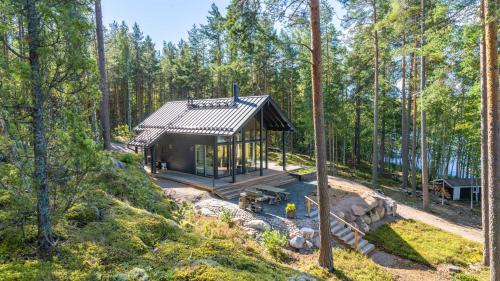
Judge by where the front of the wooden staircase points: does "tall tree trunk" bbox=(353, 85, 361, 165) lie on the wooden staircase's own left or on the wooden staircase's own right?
on the wooden staircase's own left

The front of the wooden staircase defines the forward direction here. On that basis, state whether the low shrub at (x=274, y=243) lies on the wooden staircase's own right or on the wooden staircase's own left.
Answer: on the wooden staircase's own right

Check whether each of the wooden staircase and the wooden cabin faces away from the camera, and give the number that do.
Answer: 0

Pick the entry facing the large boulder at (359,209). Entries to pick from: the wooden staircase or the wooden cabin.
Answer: the wooden cabin

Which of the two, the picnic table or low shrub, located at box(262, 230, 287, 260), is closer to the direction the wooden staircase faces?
the low shrub

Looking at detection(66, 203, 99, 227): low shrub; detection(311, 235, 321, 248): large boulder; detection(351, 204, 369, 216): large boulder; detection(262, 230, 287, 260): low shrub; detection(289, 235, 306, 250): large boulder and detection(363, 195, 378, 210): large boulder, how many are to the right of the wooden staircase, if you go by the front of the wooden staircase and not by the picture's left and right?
4

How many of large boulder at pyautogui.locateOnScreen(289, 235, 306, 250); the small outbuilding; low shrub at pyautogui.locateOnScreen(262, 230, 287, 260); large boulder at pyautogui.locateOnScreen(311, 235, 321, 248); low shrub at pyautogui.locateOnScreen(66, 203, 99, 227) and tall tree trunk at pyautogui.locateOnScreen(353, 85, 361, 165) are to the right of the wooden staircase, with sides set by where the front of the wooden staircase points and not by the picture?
4

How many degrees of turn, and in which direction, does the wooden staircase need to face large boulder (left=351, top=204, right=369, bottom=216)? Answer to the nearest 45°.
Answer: approximately 135° to its left

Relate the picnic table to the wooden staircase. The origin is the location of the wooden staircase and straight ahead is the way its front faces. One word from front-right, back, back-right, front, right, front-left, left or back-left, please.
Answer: back

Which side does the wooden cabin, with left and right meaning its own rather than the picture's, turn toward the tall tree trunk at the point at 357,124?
left

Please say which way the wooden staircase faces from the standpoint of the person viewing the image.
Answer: facing the viewer and to the right of the viewer

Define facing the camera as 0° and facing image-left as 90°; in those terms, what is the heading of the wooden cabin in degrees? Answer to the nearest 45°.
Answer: approximately 315°

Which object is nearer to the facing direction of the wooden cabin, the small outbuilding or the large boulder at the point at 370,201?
the large boulder

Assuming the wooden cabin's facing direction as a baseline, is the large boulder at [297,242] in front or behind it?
in front
